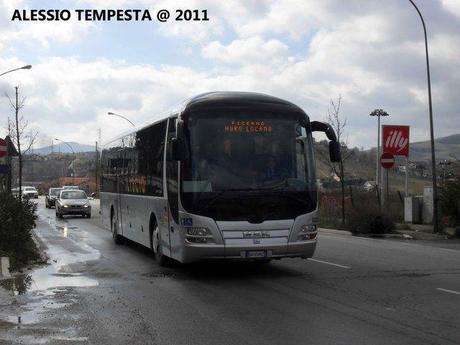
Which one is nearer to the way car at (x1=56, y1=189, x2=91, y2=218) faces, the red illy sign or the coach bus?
the coach bus

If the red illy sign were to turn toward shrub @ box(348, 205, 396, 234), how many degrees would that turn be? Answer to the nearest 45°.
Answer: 0° — it already faces it

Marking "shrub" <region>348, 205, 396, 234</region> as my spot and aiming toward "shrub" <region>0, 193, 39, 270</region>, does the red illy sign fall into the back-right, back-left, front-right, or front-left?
back-right

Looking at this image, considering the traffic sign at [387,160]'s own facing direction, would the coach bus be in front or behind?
in front

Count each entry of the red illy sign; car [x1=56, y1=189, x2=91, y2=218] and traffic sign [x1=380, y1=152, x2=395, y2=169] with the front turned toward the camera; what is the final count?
3

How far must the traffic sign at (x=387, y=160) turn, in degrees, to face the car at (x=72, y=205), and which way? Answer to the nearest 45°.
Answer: approximately 90° to its right

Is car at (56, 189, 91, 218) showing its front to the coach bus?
yes

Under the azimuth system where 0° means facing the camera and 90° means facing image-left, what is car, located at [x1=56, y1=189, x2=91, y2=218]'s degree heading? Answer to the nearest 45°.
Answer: approximately 0°

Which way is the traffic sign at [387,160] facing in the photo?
toward the camera

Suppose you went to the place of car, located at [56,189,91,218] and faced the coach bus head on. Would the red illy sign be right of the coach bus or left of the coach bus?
left

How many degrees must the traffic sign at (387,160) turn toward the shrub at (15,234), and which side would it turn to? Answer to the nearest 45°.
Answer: approximately 45° to its right

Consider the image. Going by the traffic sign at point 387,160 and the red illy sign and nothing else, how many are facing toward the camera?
2

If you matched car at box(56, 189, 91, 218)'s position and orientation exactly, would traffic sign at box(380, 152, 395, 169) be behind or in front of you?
in front
